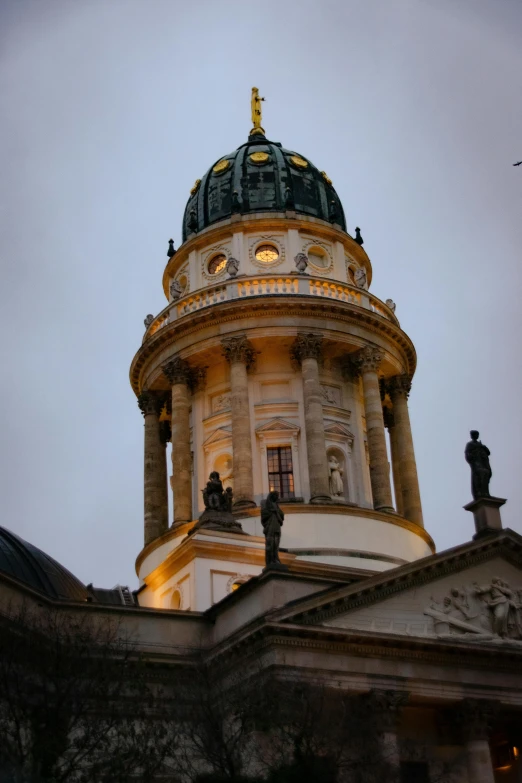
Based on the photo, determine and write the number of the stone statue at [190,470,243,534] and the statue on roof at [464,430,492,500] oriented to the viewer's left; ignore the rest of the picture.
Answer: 0

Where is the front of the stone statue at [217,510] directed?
toward the camera

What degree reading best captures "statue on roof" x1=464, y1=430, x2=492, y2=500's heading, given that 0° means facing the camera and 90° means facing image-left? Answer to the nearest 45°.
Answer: approximately 315°

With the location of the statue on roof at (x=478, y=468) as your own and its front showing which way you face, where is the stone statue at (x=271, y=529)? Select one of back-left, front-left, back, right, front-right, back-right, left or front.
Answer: right

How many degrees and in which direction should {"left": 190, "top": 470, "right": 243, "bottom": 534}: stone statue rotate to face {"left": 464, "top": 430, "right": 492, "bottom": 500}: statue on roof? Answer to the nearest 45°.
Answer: approximately 90° to its left

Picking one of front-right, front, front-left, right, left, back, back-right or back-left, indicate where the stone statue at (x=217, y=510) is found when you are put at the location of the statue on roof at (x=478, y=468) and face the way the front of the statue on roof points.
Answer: back-right

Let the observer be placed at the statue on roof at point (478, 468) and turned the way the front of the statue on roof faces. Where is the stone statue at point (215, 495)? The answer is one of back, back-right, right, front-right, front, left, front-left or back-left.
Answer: back-right
